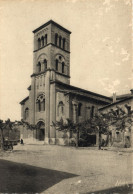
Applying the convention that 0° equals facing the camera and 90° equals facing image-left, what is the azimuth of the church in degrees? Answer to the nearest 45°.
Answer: approximately 45°
